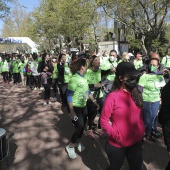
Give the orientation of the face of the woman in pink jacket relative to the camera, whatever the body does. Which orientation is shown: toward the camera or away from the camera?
toward the camera

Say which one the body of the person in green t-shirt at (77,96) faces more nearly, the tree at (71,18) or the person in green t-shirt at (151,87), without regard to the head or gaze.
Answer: the person in green t-shirt

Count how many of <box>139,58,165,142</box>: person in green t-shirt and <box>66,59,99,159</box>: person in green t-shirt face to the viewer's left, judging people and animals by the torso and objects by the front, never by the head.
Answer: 0

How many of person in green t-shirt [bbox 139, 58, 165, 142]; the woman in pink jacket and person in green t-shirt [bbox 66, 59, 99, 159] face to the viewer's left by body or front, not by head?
0

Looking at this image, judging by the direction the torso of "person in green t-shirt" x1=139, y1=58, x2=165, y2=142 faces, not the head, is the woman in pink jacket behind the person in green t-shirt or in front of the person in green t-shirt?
in front

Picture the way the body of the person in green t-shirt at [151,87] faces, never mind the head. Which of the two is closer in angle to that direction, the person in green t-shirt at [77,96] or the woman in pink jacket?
the woman in pink jacket

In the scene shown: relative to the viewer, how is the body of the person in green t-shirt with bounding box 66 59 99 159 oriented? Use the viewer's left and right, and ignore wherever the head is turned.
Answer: facing the viewer and to the right of the viewer

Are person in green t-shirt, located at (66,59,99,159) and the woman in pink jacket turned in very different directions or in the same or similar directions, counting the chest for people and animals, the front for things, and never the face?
same or similar directions

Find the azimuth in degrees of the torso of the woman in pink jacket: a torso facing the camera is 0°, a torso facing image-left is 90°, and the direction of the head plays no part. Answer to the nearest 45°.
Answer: approximately 315°

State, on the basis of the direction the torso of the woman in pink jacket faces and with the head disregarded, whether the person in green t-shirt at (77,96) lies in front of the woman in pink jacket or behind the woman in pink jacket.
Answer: behind

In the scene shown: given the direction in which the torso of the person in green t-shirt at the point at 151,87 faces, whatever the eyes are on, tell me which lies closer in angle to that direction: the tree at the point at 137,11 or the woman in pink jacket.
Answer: the woman in pink jacket

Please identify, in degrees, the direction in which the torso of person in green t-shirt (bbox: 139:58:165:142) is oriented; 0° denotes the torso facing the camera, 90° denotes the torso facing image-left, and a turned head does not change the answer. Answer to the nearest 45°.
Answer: approximately 0°
